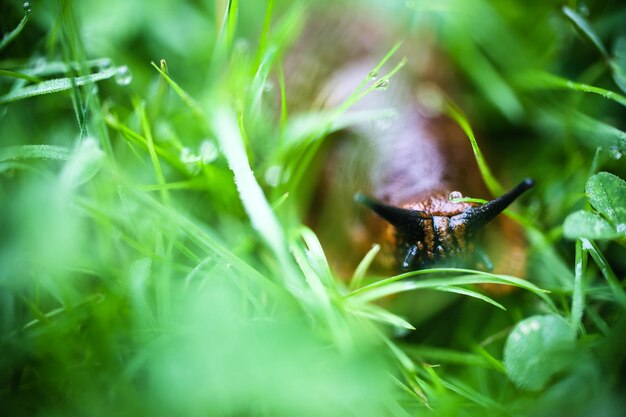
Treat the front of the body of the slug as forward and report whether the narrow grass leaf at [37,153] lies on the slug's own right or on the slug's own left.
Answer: on the slug's own right

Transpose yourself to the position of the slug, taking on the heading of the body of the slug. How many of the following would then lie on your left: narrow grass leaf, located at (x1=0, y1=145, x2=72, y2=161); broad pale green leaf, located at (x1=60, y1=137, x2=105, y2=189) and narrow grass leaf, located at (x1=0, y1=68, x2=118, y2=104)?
0

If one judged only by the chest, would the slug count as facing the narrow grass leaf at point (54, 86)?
no

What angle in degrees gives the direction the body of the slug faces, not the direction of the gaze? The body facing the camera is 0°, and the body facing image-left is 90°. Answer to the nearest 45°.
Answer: approximately 0°

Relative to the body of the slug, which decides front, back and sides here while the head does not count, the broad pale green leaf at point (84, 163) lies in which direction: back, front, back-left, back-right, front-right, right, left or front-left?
front-right
